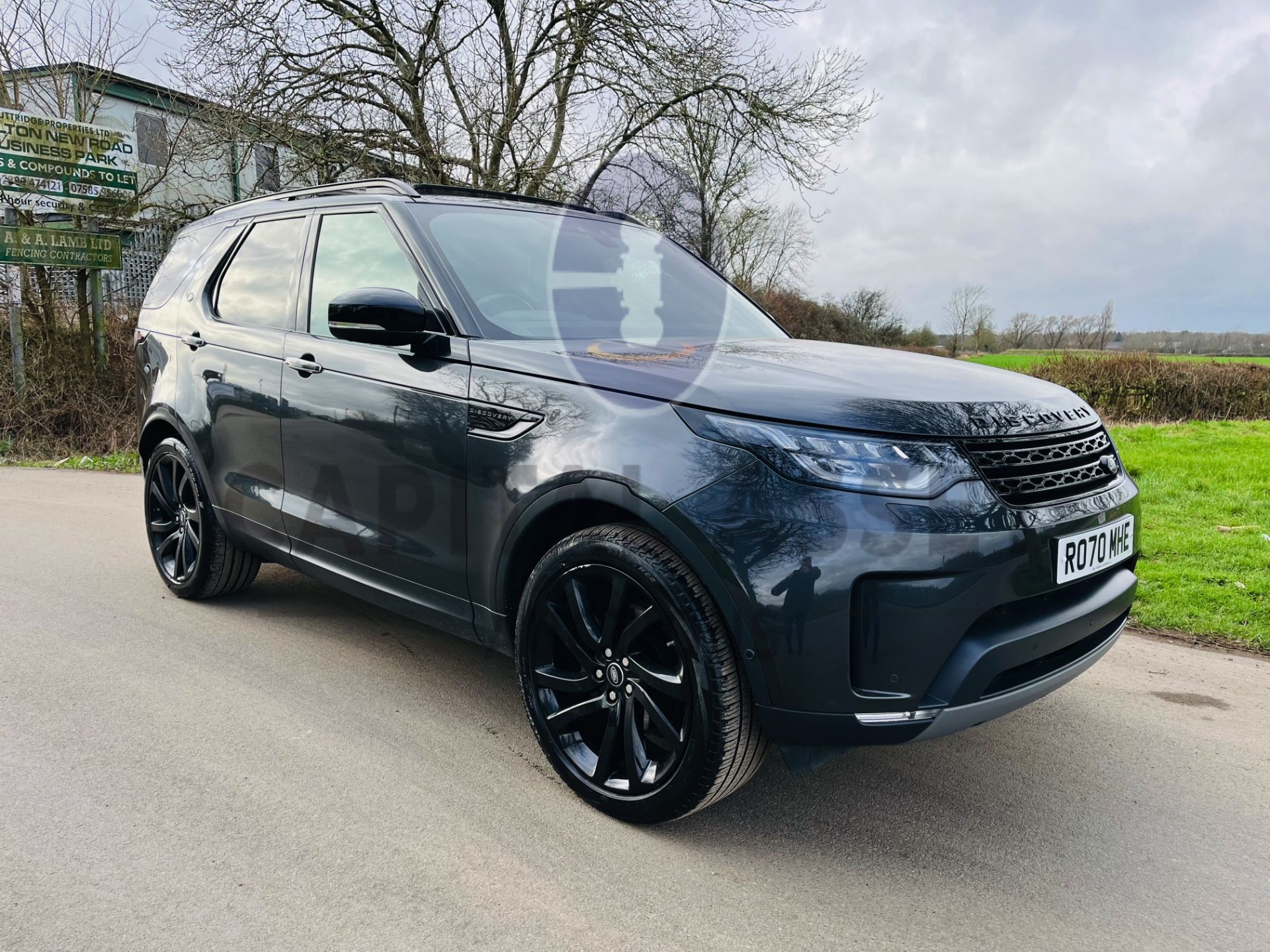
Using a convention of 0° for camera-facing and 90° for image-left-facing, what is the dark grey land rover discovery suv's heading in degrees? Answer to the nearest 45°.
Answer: approximately 315°

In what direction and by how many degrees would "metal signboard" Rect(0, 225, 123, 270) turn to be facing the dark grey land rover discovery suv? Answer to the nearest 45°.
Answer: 0° — it already faces it

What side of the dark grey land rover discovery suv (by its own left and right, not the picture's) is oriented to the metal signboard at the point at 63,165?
back

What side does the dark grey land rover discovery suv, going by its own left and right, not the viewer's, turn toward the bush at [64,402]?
back

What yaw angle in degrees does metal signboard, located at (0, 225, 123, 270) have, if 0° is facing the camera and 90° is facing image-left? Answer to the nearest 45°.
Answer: approximately 0°

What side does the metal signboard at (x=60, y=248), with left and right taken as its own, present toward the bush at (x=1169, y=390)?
left
